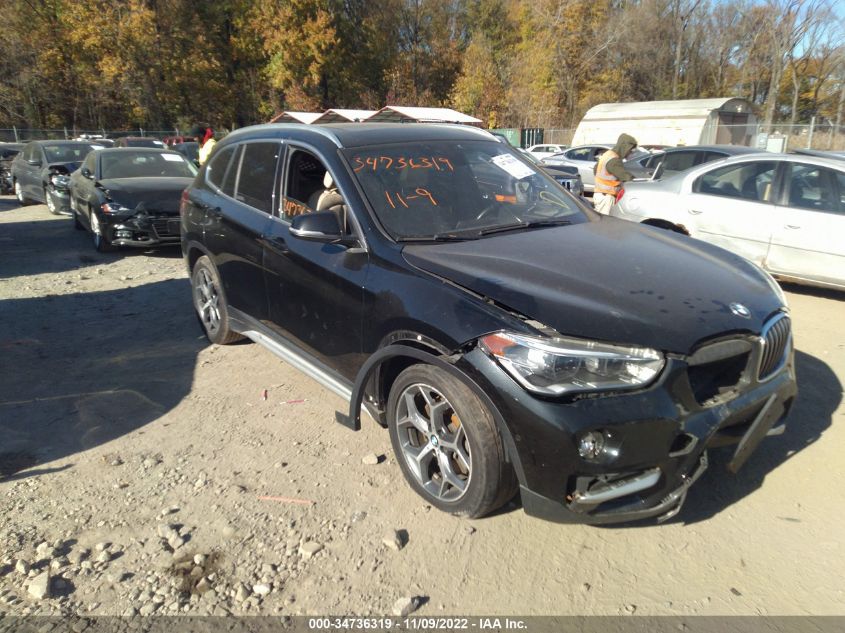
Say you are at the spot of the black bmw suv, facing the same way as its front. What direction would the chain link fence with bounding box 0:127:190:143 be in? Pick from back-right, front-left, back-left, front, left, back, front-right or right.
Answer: back

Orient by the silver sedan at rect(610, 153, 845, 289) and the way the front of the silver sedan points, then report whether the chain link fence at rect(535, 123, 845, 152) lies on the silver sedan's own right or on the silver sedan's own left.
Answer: on the silver sedan's own left

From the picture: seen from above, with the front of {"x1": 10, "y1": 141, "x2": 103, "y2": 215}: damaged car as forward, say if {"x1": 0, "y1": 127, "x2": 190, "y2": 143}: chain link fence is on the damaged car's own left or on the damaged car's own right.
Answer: on the damaged car's own left

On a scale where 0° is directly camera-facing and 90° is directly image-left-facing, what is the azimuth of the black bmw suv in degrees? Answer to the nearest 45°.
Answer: approximately 315°

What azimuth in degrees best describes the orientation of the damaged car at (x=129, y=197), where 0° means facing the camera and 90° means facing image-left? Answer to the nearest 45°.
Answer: approximately 315°

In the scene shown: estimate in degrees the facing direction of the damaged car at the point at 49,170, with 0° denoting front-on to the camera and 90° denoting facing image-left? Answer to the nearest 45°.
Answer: approximately 315°
